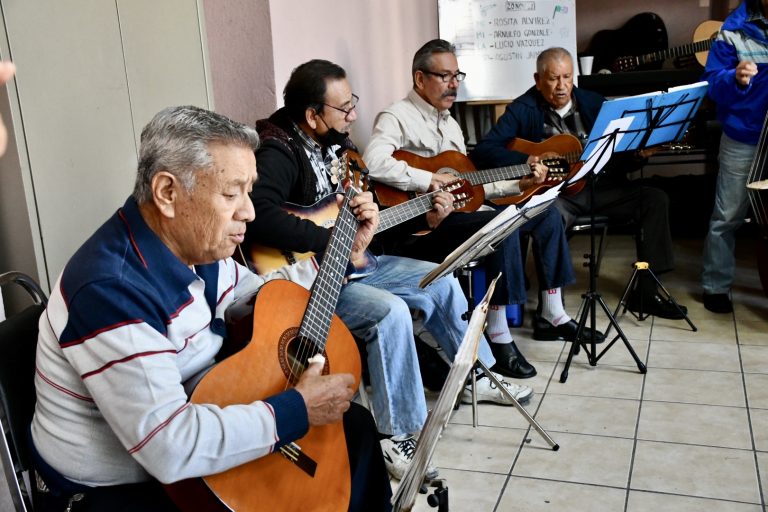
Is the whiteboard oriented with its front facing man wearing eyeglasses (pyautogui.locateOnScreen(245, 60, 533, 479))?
yes

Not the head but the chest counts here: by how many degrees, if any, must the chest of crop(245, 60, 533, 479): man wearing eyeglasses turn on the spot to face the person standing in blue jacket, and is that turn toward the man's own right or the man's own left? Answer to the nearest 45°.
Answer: approximately 90° to the man's own left

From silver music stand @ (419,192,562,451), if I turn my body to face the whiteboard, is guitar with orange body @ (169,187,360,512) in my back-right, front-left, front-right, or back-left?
back-left

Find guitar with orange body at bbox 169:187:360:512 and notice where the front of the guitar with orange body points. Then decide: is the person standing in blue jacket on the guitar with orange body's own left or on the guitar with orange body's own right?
on the guitar with orange body's own left

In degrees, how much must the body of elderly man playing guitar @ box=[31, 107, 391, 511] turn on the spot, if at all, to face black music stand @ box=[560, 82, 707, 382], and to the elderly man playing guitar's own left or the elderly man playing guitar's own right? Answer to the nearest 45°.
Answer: approximately 90° to the elderly man playing guitar's own left

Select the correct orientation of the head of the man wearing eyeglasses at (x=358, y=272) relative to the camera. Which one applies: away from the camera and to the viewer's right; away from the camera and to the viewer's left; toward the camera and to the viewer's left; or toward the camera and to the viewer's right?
toward the camera and to the viewer's right

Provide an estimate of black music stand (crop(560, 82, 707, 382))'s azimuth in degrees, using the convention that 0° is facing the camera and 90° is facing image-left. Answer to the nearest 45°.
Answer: approximately 135°

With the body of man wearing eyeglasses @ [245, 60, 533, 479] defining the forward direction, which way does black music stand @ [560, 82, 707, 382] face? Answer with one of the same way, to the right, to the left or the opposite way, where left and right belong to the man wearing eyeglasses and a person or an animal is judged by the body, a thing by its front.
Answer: the opposite way

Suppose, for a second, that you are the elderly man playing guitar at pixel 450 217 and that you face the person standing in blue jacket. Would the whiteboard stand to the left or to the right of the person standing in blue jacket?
left

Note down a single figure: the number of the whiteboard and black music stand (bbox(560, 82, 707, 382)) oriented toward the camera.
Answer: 1

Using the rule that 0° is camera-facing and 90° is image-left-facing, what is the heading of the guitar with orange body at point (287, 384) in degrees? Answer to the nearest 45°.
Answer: approximately 315°

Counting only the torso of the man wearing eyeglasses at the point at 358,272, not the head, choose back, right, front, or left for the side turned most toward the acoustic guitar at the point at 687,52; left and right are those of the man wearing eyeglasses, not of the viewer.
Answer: left

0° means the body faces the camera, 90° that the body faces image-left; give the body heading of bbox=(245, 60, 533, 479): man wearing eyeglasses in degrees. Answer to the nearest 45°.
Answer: approximately 315°
